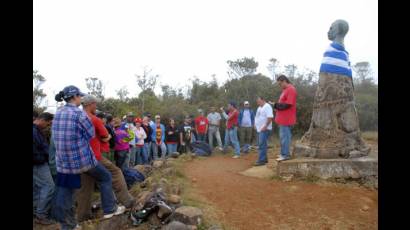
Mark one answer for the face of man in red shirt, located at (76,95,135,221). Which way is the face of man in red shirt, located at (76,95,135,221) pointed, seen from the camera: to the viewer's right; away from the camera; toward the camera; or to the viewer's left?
to the viewer's right

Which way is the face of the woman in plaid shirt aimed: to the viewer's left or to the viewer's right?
to the viewer's right

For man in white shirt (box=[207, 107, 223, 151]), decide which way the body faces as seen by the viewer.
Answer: toward the camera

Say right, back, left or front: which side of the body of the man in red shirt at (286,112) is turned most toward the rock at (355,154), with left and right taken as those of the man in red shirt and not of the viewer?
back

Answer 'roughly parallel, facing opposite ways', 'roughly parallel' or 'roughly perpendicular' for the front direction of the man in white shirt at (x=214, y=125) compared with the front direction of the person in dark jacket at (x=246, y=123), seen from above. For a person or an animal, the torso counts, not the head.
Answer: roughly parallel

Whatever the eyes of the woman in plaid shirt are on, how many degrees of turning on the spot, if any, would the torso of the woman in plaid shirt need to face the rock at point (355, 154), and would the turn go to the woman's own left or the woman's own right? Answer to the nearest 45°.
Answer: approximately 45° to the woman's own right

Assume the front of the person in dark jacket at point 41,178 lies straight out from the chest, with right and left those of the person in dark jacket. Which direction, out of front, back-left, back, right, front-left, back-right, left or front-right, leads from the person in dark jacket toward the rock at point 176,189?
front

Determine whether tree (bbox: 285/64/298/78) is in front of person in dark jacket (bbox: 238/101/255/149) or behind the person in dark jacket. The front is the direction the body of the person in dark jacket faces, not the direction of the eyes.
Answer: behind

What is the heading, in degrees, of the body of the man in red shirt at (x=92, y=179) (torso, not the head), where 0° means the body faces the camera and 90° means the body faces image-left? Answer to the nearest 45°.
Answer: approximately 270°

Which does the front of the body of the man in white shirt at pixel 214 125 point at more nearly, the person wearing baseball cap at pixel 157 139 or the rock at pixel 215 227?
the rock

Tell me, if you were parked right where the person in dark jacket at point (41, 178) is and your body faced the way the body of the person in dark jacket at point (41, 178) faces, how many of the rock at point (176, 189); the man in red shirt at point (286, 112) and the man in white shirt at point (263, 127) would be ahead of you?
3

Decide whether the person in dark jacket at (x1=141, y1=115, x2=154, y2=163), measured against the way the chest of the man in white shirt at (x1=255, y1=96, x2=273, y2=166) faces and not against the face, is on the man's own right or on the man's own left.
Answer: on the man's own right

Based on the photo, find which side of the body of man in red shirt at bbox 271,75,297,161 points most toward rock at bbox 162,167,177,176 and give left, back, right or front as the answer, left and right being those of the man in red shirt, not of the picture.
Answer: front

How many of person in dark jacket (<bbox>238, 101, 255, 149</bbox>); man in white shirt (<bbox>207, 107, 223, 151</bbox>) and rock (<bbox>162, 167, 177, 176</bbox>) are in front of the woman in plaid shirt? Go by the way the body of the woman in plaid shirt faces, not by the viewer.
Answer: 3

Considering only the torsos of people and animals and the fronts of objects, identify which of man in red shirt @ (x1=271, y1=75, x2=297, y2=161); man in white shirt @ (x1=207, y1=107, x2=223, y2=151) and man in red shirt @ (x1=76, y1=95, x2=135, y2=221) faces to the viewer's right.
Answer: man in red shirt @ (x1=76, y1=95, x2=135, y2=221)

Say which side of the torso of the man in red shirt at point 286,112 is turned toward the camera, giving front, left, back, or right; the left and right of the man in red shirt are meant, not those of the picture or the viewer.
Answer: left

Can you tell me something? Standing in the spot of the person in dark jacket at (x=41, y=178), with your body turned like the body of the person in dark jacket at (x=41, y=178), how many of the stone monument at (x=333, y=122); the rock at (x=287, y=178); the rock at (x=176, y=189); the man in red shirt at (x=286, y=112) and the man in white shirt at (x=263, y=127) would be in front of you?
5
